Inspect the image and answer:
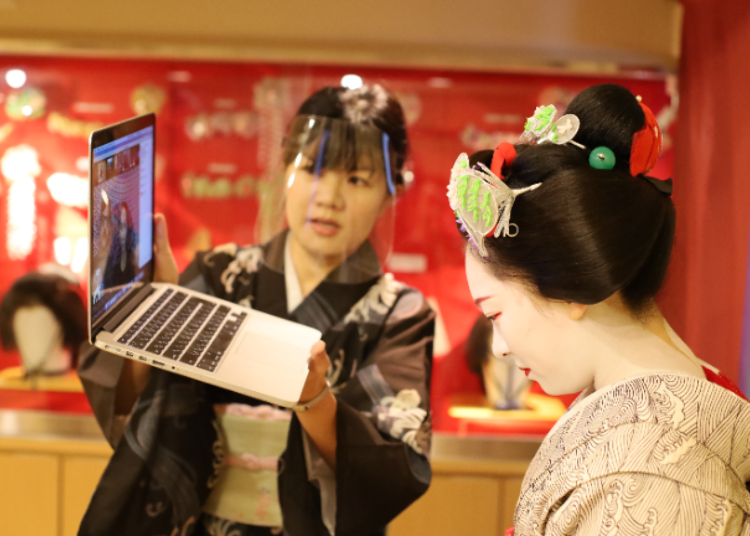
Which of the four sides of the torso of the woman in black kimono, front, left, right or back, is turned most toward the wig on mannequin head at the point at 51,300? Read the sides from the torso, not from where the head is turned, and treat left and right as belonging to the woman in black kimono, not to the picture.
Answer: right

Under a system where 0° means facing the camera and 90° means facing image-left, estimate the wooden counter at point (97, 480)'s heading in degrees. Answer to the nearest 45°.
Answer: approximately 0°

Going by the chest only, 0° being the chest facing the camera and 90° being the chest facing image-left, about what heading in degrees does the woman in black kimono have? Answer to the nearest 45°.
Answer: approximately 45°

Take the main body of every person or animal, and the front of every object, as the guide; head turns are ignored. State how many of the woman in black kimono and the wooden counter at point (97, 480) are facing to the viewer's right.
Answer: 0

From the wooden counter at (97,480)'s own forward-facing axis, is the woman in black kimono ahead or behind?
ahead
